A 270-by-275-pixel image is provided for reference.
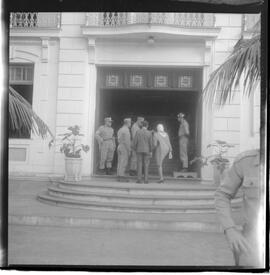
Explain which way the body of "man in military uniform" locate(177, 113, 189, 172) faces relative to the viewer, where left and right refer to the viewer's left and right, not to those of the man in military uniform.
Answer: facing to the left of the viewer

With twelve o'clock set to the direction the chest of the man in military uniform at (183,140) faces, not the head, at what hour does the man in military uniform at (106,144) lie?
the man in military uniform at (106,144) is roughly at 12 o'clock from the man in military uniform at (183,140).

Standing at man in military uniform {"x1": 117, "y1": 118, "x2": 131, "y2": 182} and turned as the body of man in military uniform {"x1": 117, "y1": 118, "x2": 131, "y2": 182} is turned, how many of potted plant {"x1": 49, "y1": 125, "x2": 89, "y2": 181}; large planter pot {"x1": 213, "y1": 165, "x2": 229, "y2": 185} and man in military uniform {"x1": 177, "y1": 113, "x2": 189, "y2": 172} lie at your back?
1

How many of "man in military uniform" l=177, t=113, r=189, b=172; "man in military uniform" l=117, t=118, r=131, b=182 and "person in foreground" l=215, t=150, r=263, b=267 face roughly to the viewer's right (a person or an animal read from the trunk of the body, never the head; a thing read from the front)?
1

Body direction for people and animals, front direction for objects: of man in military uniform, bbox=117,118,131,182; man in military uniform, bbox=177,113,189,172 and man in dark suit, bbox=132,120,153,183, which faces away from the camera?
man in dark suit, bbox=132,120,153,183

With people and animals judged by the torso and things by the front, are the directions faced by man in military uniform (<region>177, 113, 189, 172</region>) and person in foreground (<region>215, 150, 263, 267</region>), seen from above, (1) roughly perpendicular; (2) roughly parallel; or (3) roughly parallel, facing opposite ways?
roughly perpendicular

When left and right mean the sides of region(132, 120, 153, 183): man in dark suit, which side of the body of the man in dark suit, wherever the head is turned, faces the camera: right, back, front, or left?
back
